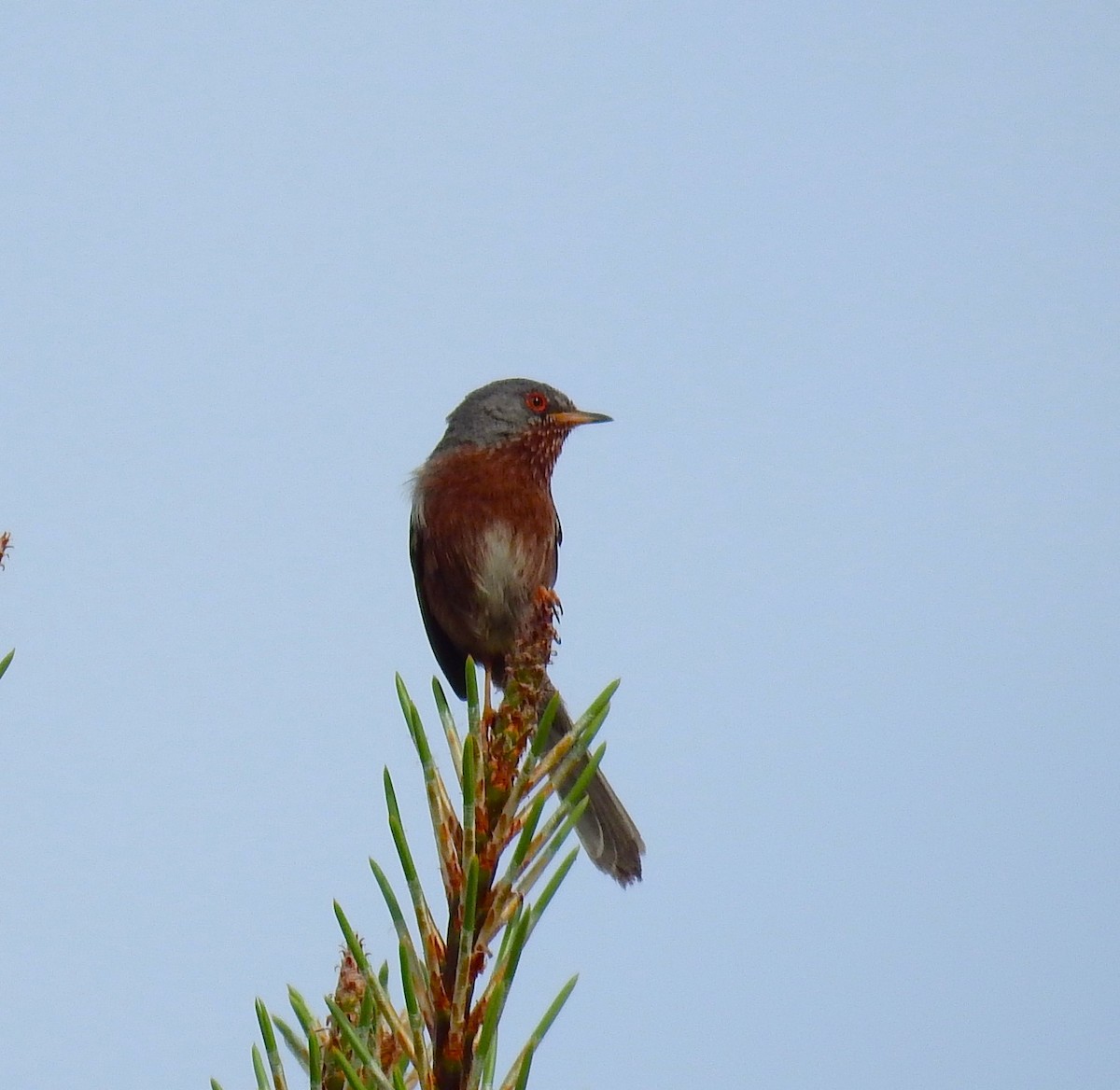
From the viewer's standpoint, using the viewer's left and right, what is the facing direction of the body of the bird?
facing the viewer
